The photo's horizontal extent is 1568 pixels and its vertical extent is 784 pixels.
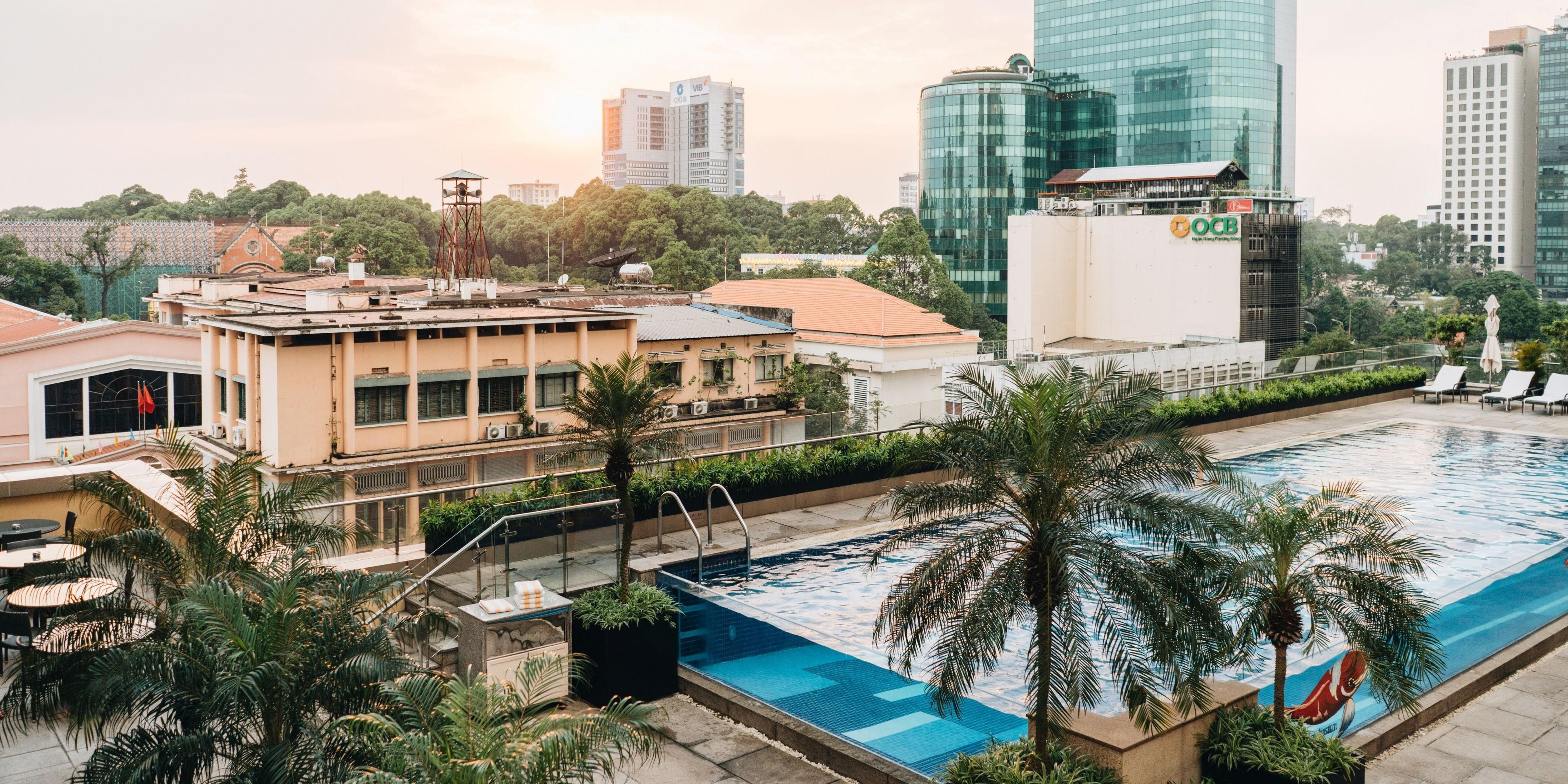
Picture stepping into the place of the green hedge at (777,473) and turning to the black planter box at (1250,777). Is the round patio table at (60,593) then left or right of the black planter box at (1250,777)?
right

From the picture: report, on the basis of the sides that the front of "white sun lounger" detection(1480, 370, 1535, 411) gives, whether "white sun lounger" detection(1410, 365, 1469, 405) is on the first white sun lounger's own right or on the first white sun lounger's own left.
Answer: on the first white sun lounger's own right

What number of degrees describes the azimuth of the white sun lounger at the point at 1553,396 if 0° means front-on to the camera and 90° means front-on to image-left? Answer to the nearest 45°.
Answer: approximately 45°

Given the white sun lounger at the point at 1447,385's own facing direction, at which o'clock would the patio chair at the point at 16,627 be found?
The patio chair is roughly at 11 o'clock from the white sun lounger.

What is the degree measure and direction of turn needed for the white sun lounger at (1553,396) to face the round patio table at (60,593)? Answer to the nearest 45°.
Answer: approximately 45° to its left

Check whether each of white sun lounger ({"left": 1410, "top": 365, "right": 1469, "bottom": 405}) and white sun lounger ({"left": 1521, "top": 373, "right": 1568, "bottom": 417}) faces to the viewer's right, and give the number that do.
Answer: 0

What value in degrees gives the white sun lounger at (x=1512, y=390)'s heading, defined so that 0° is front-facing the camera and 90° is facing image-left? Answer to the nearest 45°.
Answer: approximately 45°

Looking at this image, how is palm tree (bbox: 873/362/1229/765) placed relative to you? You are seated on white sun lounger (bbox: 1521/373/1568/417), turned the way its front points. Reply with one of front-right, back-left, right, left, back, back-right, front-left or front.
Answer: front-left

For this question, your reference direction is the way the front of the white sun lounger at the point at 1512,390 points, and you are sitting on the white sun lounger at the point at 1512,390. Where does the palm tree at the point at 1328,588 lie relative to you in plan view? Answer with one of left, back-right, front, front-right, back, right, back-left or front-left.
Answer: front-left

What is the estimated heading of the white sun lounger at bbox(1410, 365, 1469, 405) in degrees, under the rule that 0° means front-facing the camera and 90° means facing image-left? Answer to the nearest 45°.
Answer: approximately 45°
